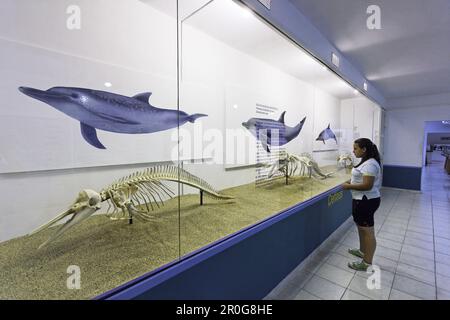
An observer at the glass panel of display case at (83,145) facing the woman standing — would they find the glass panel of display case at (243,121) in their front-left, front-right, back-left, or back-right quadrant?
front-left

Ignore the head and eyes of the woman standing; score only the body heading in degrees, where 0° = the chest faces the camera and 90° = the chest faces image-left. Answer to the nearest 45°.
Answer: approximately 90°

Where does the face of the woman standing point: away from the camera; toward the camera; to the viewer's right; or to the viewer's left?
to the viewer's left

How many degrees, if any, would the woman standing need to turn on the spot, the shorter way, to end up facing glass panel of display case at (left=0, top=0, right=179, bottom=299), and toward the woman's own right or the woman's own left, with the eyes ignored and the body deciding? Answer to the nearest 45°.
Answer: approximately 45° to the woman's own left

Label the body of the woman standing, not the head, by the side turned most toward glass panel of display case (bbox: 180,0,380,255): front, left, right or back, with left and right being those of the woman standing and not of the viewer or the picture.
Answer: front

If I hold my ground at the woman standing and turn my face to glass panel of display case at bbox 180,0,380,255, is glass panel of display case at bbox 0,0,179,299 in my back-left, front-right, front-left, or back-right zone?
front-left
